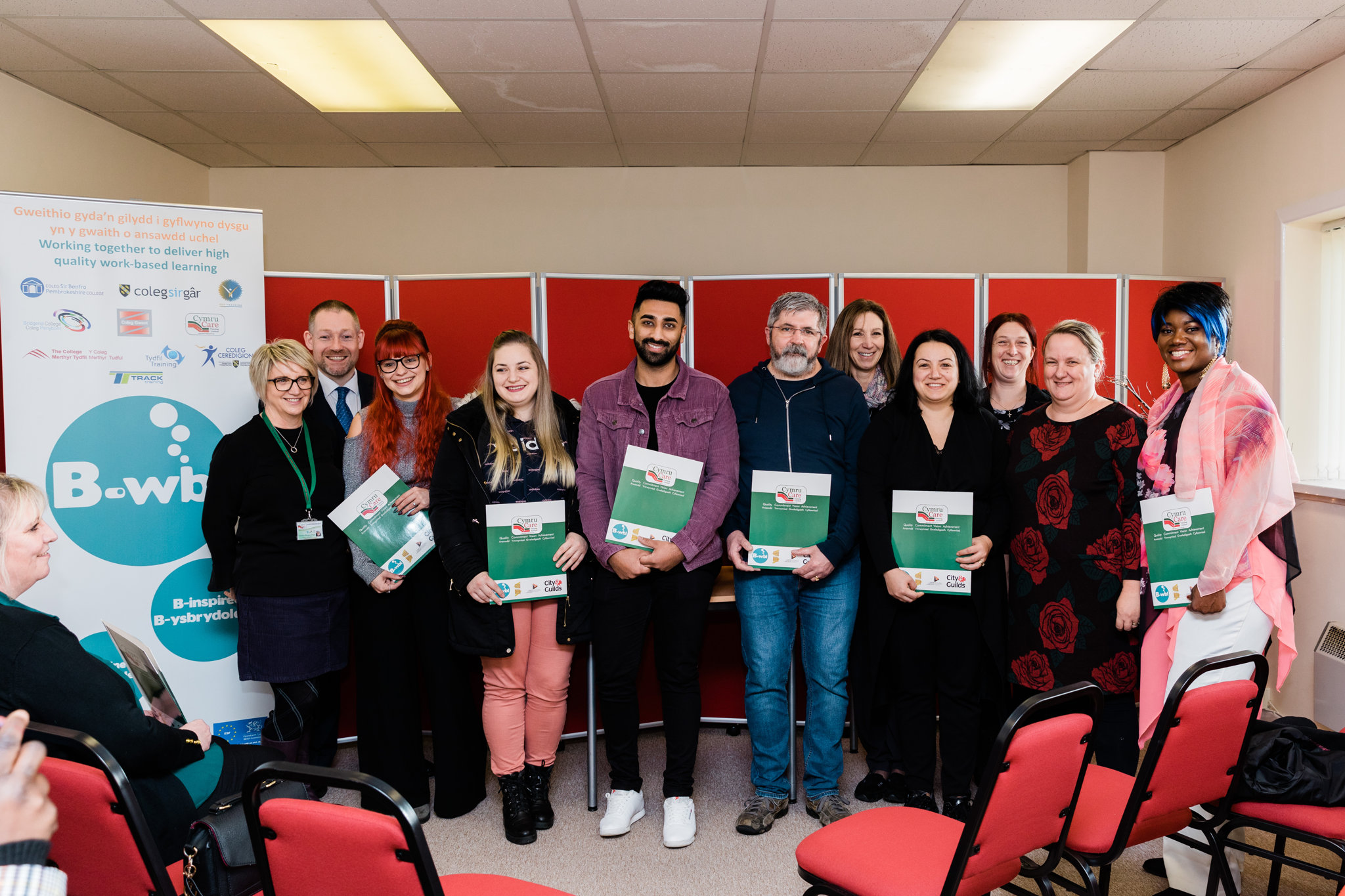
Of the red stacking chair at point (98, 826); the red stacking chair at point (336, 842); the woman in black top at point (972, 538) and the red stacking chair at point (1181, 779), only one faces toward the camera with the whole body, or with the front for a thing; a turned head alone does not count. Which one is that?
the woman in black top

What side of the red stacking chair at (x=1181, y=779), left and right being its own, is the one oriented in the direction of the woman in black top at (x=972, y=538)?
front

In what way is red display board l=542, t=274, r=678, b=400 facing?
toward the camera

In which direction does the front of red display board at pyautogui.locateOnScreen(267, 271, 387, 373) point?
toward the camera

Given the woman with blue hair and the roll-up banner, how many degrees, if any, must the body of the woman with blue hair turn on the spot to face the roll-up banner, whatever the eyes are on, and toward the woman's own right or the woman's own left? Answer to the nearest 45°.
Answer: approximately 45° to the woman's own right

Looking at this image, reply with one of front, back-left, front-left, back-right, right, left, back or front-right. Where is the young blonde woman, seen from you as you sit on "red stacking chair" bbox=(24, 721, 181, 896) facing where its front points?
front

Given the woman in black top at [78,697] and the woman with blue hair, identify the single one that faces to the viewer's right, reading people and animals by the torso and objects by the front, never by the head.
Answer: the woman in black top

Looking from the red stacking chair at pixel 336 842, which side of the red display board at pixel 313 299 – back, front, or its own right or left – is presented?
front

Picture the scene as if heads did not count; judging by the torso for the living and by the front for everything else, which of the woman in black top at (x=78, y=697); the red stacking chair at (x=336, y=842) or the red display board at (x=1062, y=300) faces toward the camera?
the red display board

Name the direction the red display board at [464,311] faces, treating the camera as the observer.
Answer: facing the viewer

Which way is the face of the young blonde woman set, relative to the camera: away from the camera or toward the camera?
toward the camera

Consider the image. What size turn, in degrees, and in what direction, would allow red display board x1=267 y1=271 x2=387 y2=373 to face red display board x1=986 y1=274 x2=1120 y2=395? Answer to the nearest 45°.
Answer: approximately 90° to its left

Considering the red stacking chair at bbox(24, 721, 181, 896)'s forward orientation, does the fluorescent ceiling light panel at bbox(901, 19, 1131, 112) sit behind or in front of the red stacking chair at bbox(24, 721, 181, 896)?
in front
